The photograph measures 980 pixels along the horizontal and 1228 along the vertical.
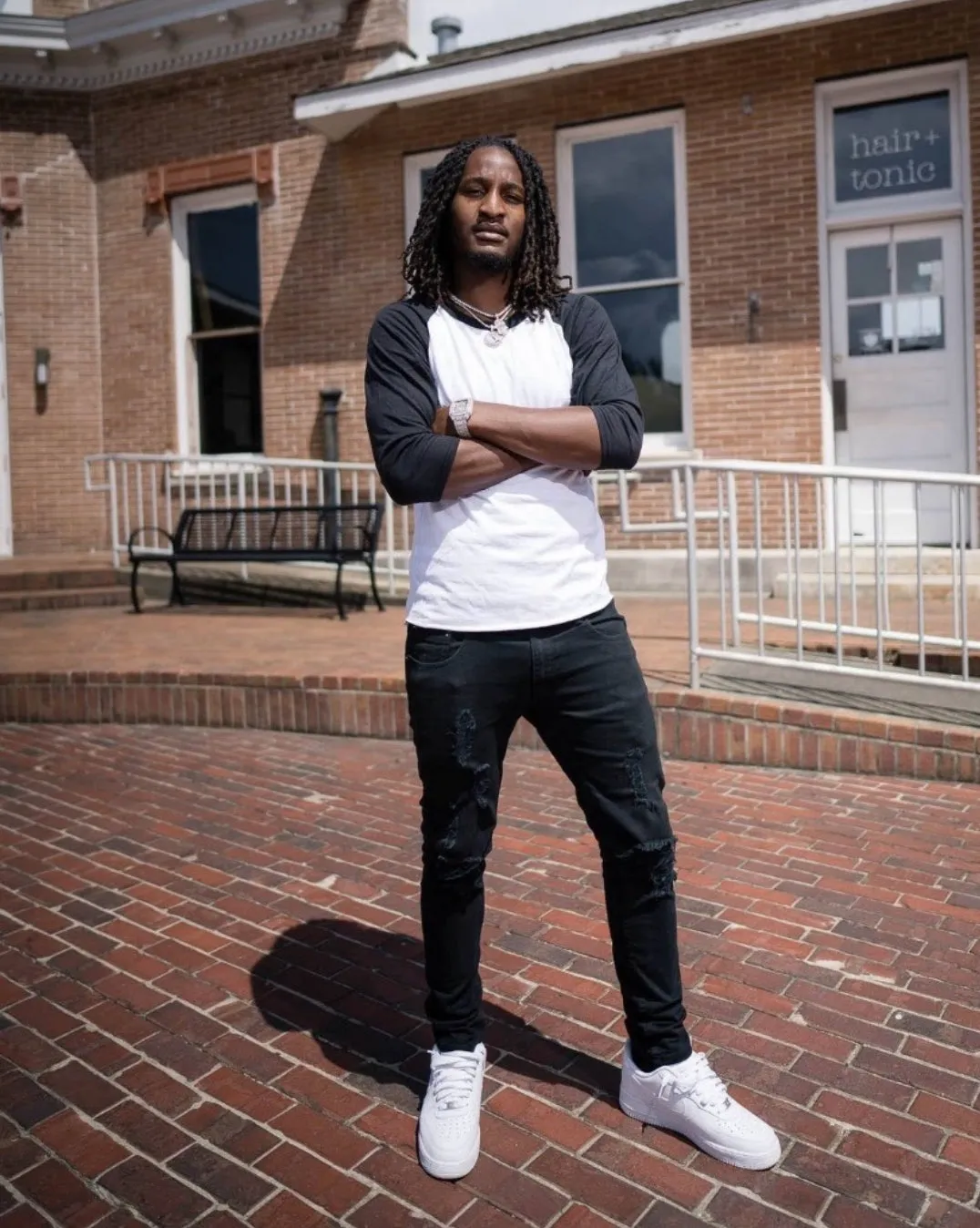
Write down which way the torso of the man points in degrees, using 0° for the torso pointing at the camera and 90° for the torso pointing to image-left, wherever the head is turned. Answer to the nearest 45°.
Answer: approximately 0°

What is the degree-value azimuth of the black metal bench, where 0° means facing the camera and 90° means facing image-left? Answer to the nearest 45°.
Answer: approximately 45°

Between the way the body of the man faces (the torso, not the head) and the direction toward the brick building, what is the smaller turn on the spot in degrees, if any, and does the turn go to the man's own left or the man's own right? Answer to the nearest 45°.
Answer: approximately 180°

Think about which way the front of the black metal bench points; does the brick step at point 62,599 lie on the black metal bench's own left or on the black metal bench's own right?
on the black metal bench's own right
